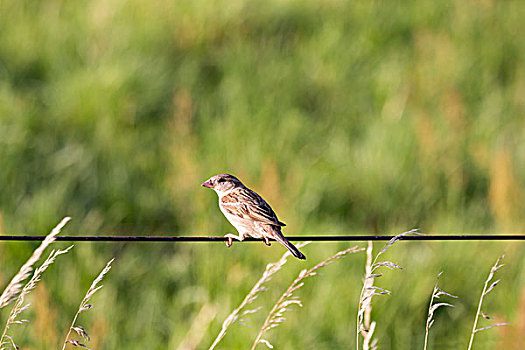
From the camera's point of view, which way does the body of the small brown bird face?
to the viewer's left
